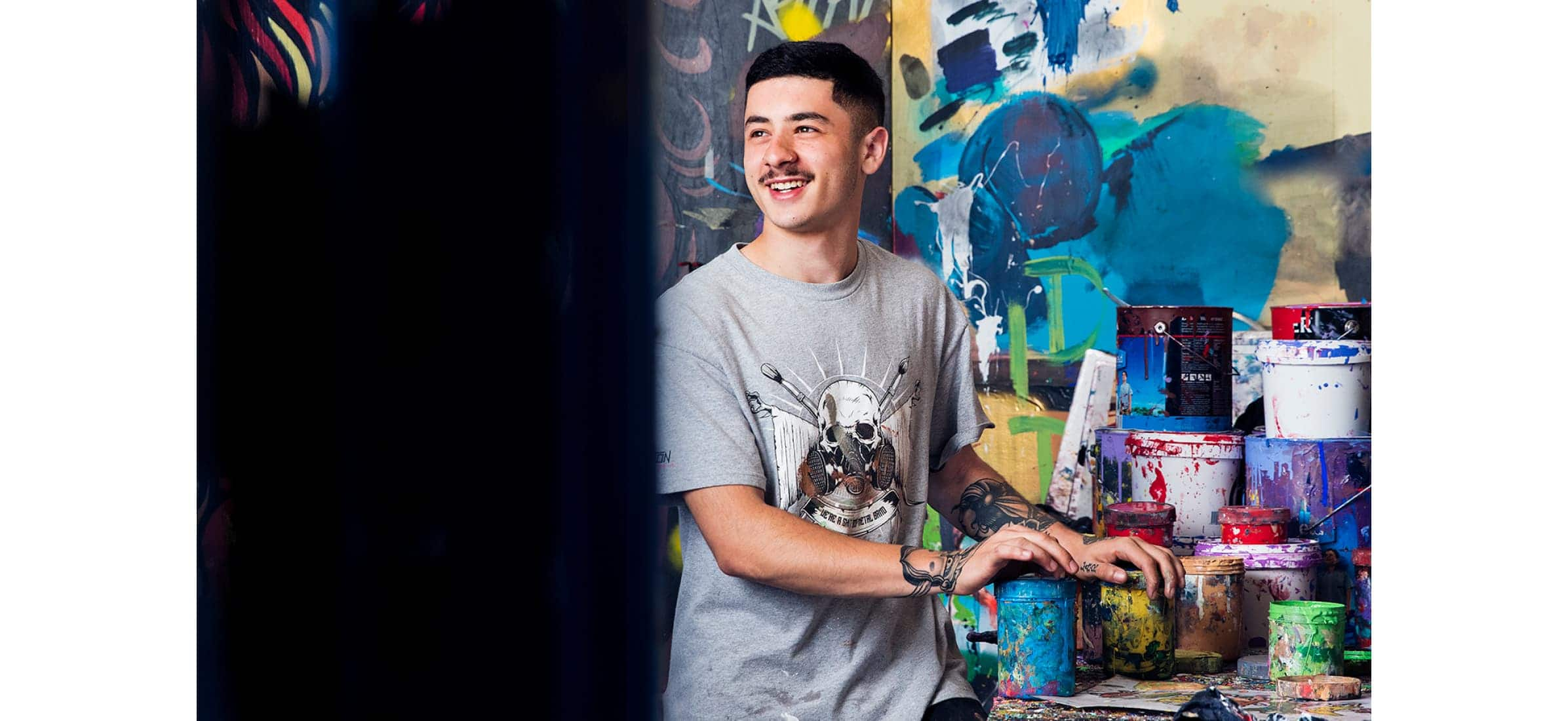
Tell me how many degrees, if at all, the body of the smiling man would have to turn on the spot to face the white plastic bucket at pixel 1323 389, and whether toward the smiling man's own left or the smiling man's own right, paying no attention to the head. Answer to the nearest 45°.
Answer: approximately 45° to the smiling man's own left

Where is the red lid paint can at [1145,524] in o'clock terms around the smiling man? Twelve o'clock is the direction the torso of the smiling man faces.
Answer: The red lid paint can is roughly at 10 o'clock from the smiling man.

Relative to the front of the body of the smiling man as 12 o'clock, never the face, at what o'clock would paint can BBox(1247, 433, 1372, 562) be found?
The paint can is roughly at 10 o'clock from the smiling man.

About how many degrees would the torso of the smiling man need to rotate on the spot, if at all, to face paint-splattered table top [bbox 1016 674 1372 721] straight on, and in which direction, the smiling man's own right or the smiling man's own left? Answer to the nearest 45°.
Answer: approximately 45° to the smiling man's own left

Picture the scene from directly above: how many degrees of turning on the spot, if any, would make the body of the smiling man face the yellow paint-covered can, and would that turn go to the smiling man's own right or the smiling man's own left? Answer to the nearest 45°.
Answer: approximately 45° to the smiling man's own left

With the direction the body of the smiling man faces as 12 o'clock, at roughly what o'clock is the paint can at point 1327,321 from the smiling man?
The paint can is roughly at 10 o'clock from the smiling man.

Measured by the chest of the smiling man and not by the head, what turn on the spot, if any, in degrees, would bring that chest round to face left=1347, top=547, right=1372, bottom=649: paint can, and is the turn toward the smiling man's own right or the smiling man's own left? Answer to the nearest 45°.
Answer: approximately 45° to the smiling man's own left

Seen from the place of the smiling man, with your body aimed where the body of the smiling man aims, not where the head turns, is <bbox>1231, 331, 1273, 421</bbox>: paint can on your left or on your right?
on your left
